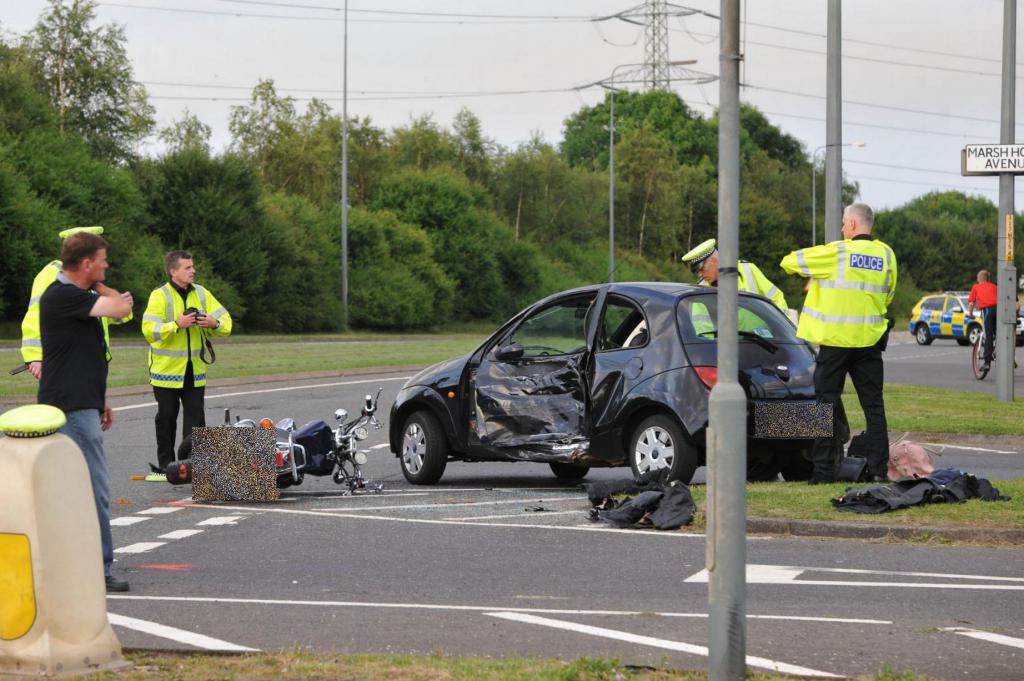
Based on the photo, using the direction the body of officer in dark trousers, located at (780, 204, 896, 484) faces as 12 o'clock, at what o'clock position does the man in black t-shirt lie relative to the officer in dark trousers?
The man in black t-shirt is roughly at 9 o'clock from the officer in dark trousers.

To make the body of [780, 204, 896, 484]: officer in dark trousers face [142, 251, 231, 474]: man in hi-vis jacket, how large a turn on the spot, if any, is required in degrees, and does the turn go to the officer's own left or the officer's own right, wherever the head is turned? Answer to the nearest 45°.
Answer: approximately 45° to the officer's own left

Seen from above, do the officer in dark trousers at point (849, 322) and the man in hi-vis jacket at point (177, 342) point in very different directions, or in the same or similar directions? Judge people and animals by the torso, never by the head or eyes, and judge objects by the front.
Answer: very different directions

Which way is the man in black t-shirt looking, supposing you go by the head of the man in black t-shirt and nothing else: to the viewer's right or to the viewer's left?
to the viewer's right

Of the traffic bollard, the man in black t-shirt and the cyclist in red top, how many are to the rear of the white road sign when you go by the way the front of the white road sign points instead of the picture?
1

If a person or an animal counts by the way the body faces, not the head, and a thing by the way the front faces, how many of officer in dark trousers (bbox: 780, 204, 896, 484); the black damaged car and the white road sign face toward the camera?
1

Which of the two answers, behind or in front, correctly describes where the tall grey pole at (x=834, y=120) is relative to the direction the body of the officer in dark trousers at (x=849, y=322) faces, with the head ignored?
in front

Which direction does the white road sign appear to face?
toward the camera

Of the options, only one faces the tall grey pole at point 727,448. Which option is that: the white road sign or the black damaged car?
the white road sign

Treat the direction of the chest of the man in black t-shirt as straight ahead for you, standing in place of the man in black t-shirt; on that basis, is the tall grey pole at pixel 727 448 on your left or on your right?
on your right

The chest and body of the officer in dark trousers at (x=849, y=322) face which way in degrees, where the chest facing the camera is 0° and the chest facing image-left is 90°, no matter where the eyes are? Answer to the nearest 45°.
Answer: approximately 135°

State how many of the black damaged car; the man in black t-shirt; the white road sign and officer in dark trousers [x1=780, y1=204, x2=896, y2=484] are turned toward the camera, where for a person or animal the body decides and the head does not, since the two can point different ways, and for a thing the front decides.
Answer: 1

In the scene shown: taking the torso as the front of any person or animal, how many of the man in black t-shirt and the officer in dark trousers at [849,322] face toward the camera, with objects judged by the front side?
0

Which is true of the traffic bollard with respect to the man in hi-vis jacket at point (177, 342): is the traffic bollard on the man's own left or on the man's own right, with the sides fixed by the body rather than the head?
on the man's own right
